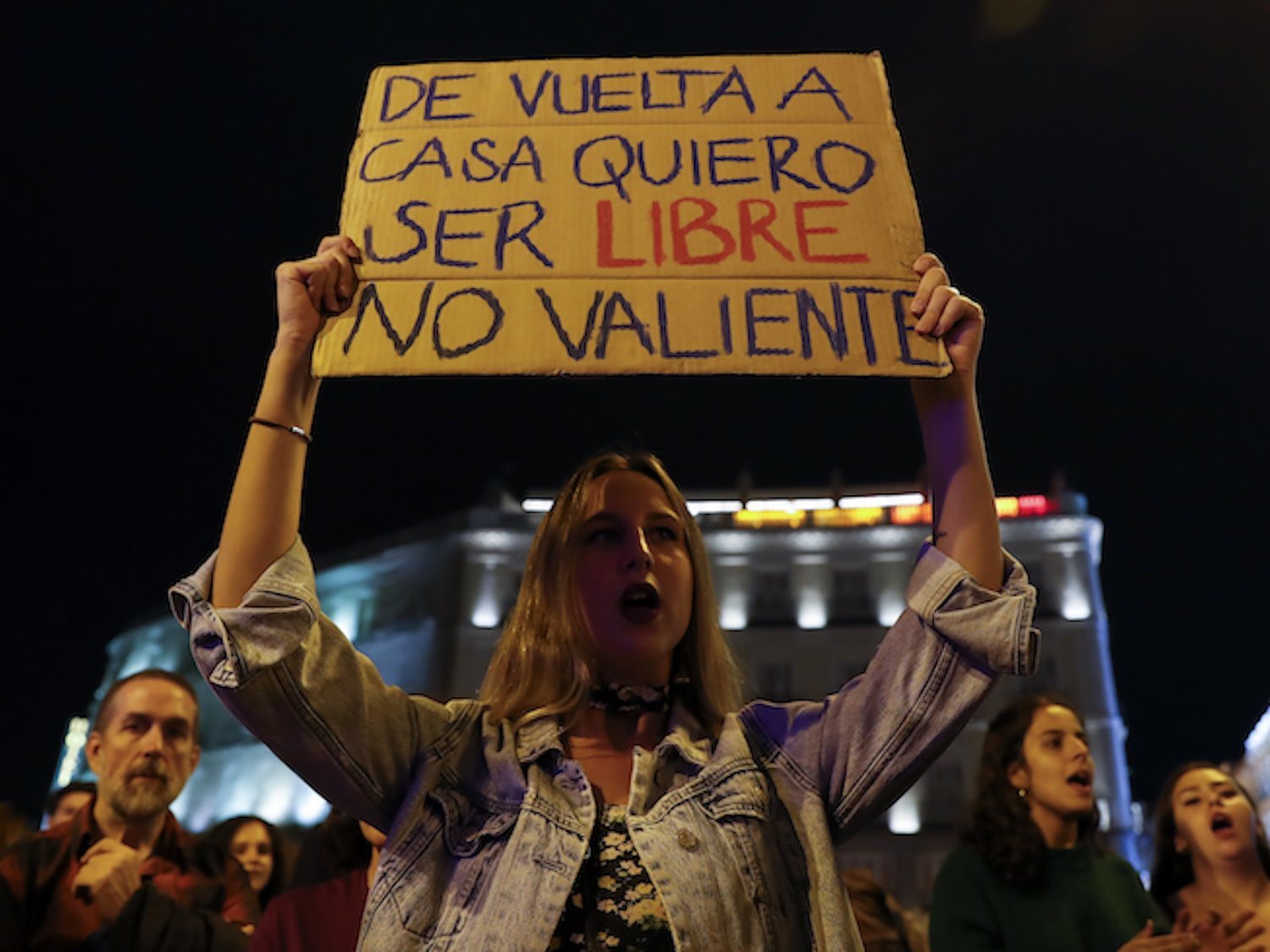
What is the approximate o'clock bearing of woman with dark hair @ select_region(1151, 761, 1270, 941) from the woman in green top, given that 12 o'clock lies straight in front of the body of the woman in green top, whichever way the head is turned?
The woman with dark hair is roughly at 9 o'clock from the woman in green top.

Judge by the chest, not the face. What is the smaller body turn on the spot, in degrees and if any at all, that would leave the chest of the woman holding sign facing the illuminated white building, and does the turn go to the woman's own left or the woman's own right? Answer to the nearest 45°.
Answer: approximately 180°

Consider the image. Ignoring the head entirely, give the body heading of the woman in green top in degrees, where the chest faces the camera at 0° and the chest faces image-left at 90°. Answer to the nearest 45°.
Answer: approximately 315°

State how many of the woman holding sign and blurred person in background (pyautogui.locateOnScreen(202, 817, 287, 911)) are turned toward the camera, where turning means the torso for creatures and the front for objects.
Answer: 2

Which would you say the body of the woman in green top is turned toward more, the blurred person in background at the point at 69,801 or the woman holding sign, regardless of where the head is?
the woman holding sign

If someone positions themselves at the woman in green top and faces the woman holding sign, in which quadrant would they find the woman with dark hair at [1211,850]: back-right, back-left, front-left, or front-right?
back-left
